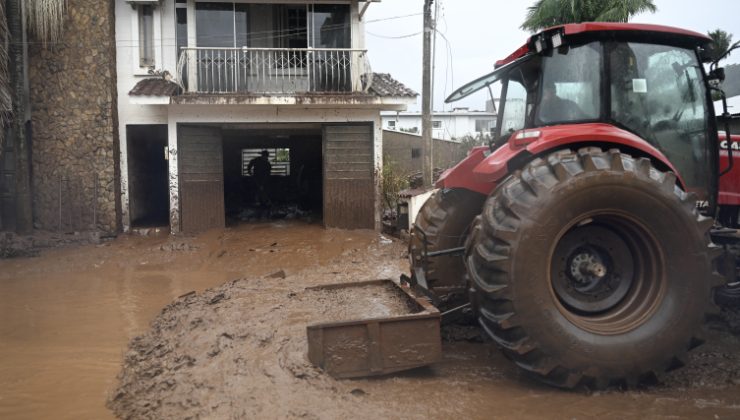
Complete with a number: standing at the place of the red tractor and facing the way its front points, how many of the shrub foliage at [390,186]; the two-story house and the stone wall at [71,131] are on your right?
0

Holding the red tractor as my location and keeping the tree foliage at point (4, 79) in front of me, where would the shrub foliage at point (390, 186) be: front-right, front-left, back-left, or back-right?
front-right

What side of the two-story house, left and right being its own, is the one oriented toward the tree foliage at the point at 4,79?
right

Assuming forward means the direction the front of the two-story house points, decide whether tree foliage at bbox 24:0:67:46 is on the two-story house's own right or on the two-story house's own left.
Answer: on the two-story house's own right

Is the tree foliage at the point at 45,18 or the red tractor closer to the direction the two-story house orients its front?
the red tractor

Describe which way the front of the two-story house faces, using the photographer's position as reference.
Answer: facing the viewer

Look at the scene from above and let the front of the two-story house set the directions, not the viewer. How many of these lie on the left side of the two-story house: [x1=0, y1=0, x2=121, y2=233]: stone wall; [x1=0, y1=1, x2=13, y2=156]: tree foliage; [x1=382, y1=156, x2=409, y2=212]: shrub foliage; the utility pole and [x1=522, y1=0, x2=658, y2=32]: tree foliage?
3

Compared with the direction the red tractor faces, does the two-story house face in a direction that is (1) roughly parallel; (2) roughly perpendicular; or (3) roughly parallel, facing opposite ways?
roughly perpendicular

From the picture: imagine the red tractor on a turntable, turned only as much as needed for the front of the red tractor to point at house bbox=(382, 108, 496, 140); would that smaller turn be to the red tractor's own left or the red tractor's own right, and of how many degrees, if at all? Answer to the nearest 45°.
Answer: approximately 45° to the red tractor's own left

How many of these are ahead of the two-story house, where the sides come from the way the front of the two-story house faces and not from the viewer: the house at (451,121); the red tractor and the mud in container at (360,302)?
2

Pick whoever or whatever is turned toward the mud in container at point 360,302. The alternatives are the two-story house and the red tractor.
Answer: the two-story house

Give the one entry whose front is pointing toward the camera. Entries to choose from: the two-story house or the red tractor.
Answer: the two-story house

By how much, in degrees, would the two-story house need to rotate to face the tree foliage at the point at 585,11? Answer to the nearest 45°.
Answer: approximately 90° to its left

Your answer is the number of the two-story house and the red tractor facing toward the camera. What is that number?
1

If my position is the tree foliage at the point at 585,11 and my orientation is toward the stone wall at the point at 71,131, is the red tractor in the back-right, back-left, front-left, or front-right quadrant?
front-left

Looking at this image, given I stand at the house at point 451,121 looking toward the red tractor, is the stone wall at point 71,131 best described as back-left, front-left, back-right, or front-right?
front-right
